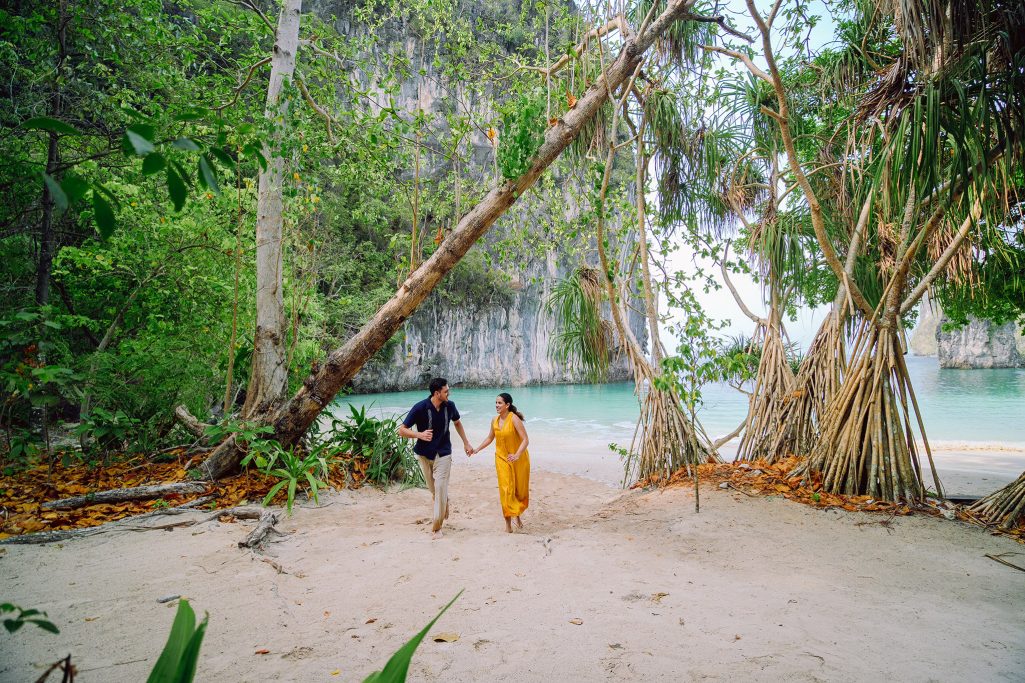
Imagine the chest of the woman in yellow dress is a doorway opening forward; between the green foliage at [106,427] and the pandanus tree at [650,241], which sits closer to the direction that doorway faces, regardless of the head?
the green foliage

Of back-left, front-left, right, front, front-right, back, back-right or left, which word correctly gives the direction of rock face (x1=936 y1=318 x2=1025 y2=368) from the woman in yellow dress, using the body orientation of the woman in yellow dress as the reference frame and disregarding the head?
back

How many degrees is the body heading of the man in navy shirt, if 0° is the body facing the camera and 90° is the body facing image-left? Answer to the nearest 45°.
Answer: approximately 0°

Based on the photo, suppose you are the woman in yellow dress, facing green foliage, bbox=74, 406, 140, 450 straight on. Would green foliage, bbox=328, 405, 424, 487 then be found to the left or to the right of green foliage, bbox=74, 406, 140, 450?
right

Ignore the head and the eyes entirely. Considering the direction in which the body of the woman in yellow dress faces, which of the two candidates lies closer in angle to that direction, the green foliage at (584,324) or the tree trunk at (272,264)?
the tree trunk

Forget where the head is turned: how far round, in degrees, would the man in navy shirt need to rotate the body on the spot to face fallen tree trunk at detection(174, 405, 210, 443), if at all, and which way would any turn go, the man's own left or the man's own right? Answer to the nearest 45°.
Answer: approximately 135° to the man's own right

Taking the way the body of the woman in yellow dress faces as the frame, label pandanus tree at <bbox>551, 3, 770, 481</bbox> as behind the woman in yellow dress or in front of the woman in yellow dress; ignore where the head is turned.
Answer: behind

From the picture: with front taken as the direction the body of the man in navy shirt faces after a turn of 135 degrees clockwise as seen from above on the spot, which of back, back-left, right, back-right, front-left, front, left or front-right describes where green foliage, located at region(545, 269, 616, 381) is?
right

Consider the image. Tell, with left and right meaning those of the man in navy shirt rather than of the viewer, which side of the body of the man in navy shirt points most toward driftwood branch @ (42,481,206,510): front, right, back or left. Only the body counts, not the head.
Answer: right
